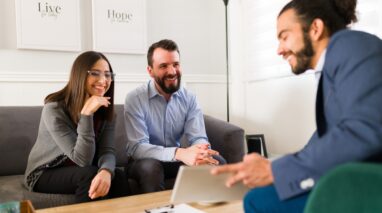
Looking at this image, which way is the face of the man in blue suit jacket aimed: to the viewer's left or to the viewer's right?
to the viewer's left

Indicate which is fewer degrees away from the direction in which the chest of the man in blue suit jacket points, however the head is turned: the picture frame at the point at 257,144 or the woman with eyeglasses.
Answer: the woman with eyeglasses

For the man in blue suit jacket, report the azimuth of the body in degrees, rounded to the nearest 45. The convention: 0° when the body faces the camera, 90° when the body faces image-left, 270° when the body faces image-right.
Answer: approximately 90°

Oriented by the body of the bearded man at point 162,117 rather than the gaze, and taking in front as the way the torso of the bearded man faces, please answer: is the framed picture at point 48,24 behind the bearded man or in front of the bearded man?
behind

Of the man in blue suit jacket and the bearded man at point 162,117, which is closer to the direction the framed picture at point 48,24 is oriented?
the man in blue suit jacket

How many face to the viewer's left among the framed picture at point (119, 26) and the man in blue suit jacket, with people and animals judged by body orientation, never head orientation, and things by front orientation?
1

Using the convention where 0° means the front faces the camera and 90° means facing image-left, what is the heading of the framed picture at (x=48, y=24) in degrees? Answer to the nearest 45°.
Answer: approximately 0°

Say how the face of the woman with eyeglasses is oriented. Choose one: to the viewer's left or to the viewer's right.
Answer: to the viewer's right

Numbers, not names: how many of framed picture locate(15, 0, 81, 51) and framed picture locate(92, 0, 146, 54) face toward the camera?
2

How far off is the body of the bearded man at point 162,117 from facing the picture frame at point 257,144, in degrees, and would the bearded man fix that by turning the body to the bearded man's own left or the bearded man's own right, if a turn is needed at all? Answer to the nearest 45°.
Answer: approximately 90° to the bearded man's own left

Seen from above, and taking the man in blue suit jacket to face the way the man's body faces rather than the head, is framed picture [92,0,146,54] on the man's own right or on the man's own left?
on the man's own right
